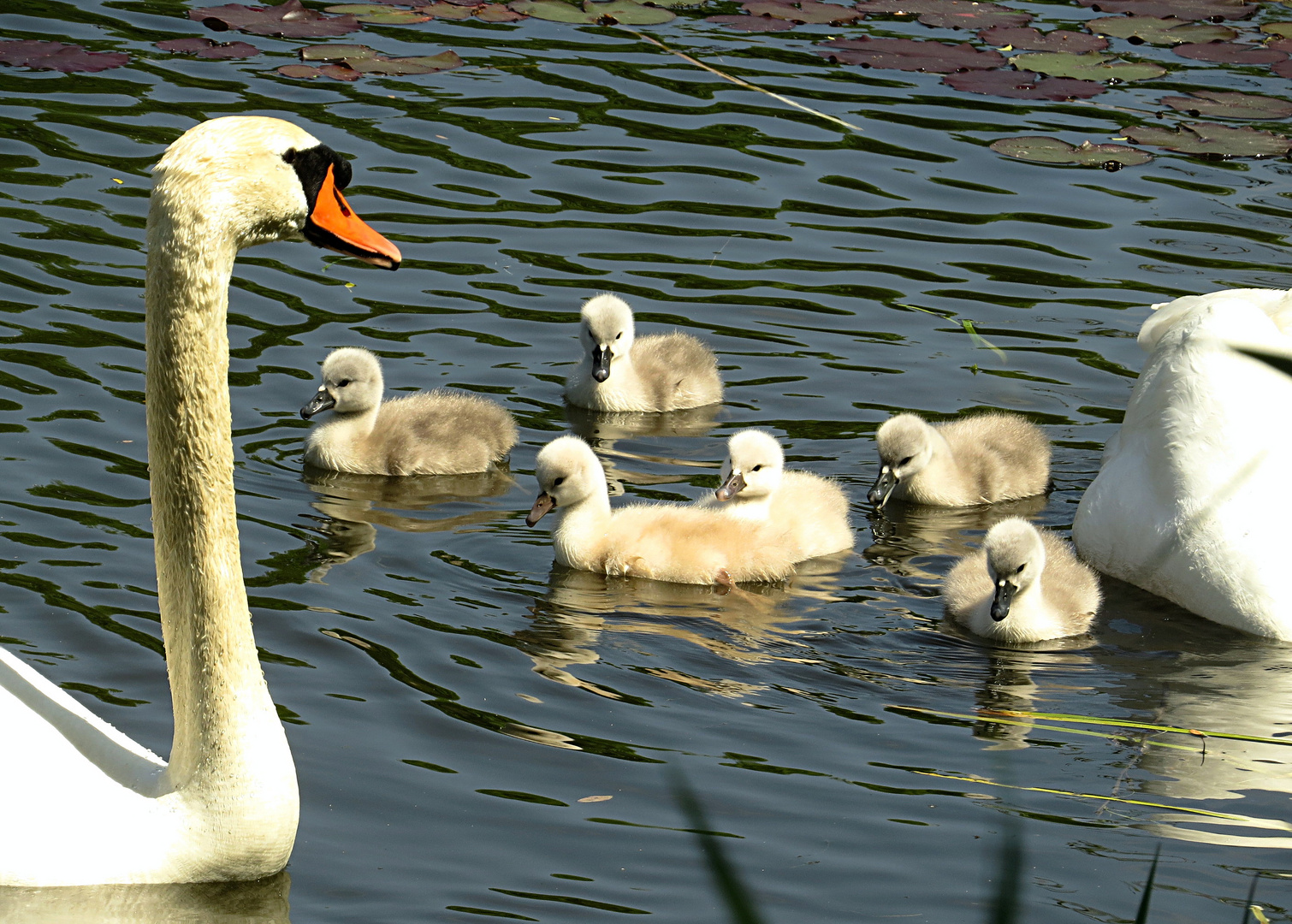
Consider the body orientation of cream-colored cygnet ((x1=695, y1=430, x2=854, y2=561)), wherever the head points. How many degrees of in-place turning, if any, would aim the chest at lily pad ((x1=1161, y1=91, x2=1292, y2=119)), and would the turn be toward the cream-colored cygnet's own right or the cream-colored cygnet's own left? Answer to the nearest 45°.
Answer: approximately 180°

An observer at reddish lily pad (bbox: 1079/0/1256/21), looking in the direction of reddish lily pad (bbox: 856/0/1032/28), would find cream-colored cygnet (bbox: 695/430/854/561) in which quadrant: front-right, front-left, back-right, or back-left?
front-left

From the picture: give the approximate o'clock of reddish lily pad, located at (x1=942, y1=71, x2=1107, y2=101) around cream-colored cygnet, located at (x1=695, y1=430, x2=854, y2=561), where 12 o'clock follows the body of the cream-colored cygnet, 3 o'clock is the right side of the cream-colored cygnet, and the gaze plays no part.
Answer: The reddish lily pad is roughly at 5 o'clock from the cream-colored cygnet.

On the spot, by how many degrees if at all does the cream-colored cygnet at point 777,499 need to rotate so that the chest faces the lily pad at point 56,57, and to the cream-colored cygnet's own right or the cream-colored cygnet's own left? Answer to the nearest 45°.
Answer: approximately 90° to the cream-colored cygnet's own right

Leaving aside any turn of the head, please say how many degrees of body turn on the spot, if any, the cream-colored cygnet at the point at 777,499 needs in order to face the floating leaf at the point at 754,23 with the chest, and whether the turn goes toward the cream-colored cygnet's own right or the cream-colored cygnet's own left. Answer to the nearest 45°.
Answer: approximately 135° to the cream-colored cygnet's own right

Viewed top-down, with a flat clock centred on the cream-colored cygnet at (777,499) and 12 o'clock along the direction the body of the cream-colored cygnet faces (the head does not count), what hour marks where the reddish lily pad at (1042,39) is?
The reddish lily pad is roughly at 5 o'clock from the cream-colored cygnet.

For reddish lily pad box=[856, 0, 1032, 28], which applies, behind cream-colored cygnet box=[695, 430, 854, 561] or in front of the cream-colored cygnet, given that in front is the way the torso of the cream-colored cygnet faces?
behind

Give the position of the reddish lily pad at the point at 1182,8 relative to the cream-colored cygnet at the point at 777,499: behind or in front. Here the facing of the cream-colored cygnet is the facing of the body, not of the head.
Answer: behind

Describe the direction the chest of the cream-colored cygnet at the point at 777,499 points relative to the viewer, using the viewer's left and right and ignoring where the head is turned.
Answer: facing the viewer and to the left of the viewer

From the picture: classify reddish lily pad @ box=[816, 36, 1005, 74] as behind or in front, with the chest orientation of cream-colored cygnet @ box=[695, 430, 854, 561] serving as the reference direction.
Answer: behind

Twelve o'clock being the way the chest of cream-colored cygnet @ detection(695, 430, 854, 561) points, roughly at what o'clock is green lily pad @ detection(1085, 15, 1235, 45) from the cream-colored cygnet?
The green lily pad is roughly at 5 o'clock from the cream-colored cygnet.

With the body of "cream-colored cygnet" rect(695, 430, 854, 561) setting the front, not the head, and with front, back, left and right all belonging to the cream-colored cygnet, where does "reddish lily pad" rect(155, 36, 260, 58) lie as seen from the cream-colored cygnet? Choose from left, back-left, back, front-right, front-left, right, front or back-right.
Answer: right

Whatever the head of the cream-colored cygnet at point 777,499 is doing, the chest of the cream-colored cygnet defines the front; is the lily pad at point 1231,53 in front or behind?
behind
